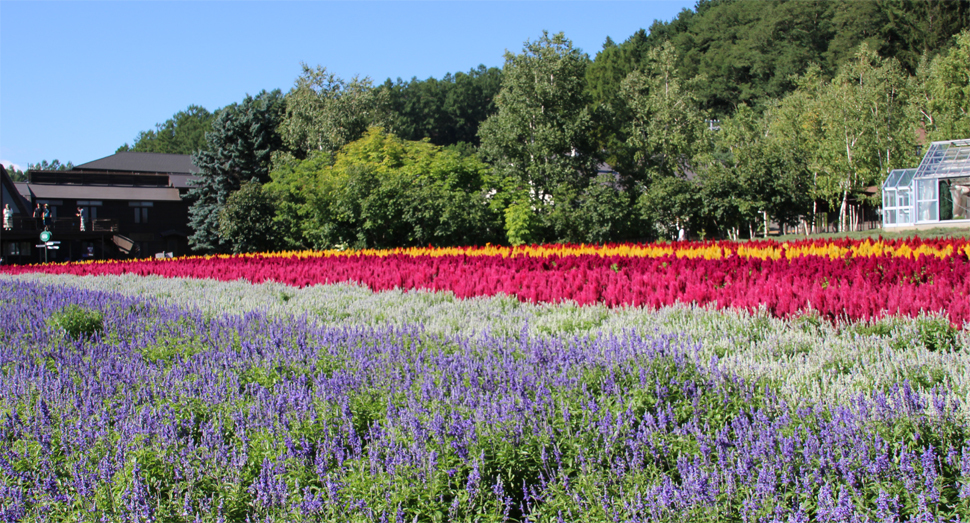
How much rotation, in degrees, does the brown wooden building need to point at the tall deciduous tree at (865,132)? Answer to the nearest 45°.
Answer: approximately 45° to its left

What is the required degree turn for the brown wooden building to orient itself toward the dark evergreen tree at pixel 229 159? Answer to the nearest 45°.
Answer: approximately 45° to its left

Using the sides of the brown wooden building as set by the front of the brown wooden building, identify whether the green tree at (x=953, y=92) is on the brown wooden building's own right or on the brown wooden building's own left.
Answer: on the brown wooden building's own left

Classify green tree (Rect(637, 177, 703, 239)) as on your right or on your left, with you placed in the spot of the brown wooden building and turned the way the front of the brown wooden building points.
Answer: on your left

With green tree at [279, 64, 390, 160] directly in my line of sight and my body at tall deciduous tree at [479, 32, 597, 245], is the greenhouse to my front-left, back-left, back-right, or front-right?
back-right

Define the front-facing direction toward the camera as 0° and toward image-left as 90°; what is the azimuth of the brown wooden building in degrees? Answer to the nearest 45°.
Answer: approximately 0°

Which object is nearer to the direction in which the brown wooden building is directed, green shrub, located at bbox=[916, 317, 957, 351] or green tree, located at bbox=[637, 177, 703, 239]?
the green shrub
